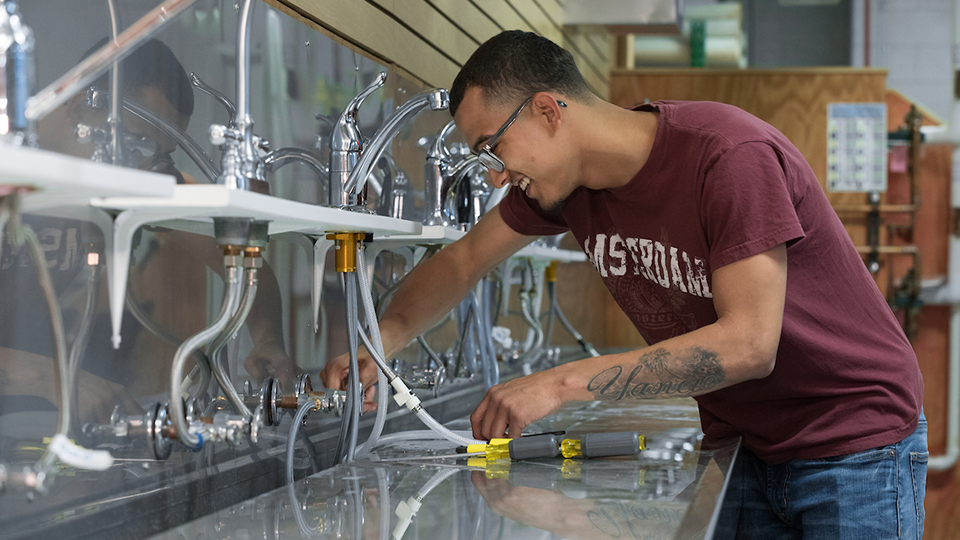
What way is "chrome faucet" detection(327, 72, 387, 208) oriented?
to the viewer's right

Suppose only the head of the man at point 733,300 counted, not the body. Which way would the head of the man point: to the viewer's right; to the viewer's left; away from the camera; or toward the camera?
to the viewer's left

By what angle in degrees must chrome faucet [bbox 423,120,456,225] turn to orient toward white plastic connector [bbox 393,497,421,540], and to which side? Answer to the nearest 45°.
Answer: approximately 90° to its right

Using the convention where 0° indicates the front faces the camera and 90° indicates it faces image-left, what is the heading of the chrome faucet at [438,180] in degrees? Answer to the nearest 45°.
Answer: approximately 270°

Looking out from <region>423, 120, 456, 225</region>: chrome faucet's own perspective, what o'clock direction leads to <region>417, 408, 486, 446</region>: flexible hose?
The flexible hose is roughly at 3 o'clock from the chrome faucet.

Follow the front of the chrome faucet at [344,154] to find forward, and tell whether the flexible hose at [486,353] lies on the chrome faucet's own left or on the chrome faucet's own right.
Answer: on the chrome faucet's own left

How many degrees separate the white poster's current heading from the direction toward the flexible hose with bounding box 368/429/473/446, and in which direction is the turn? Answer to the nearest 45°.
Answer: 0° — it already faces it

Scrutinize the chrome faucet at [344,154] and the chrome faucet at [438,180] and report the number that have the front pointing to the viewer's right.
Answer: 2

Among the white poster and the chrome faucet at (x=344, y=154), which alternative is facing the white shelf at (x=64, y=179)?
the white poster
